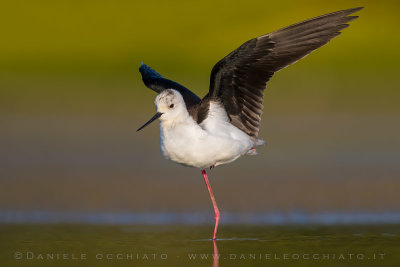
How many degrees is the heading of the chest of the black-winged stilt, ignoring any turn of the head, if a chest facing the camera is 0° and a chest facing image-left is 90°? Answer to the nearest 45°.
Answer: approximately 45°
